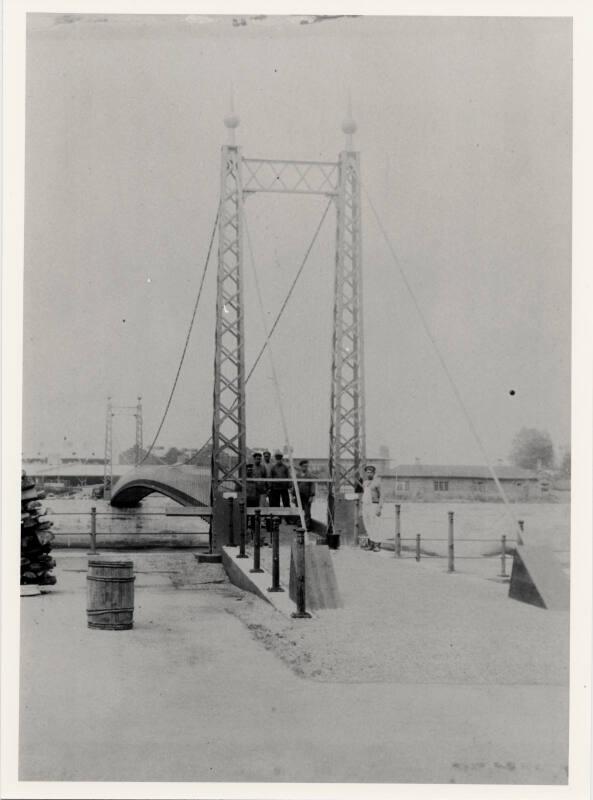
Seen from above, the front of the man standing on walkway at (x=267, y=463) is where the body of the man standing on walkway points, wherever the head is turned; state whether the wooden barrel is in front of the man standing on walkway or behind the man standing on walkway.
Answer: in front

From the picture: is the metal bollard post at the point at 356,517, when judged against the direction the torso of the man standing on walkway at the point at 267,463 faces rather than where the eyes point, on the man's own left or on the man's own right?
on the man's own left

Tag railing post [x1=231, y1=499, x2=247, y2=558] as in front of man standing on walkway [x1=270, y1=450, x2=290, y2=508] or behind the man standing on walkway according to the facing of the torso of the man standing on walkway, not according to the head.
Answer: in front

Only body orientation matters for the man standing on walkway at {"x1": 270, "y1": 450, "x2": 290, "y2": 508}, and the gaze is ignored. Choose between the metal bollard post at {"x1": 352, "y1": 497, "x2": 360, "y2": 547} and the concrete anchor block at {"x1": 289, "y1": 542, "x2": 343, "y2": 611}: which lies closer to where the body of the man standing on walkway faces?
the concrete anchor block

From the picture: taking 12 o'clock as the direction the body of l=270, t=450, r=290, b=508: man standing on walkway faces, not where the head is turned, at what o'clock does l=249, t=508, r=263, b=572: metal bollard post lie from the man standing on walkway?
The metal bollard post is roughly at 12 o'clock from the man standing on walkway.

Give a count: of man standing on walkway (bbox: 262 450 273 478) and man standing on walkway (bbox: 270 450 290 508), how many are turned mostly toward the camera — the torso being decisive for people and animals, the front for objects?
2

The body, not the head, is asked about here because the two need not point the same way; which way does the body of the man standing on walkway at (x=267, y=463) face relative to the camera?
toward the camera

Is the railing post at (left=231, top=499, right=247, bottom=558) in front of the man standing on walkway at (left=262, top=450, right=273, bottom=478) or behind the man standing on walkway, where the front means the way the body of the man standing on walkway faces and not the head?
in front

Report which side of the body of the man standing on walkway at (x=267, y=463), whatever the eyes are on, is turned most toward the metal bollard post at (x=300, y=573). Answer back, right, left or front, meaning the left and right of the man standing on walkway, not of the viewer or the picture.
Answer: front

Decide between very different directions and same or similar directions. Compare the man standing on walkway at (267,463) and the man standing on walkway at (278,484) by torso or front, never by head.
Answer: same or similar directions

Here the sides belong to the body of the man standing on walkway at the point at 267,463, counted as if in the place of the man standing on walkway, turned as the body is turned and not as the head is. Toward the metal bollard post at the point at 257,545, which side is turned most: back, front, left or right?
front

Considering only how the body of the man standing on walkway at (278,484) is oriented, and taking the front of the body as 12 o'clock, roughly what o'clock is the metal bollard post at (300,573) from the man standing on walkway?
The metal bollard post is roughly at 12 o'clock from the man standing on walkway.
